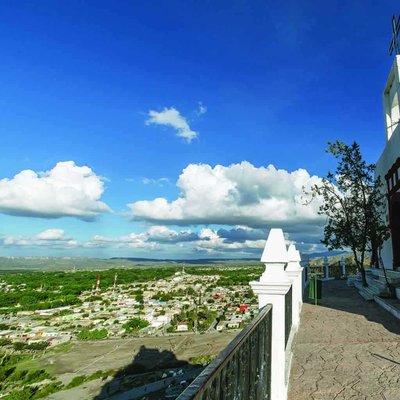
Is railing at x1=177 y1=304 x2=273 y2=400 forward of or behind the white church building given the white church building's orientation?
forward

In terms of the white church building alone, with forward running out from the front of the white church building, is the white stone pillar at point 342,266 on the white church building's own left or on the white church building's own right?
on the white church building's own right

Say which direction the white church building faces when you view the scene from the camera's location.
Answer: facing the viewer and to the left of the viewer
